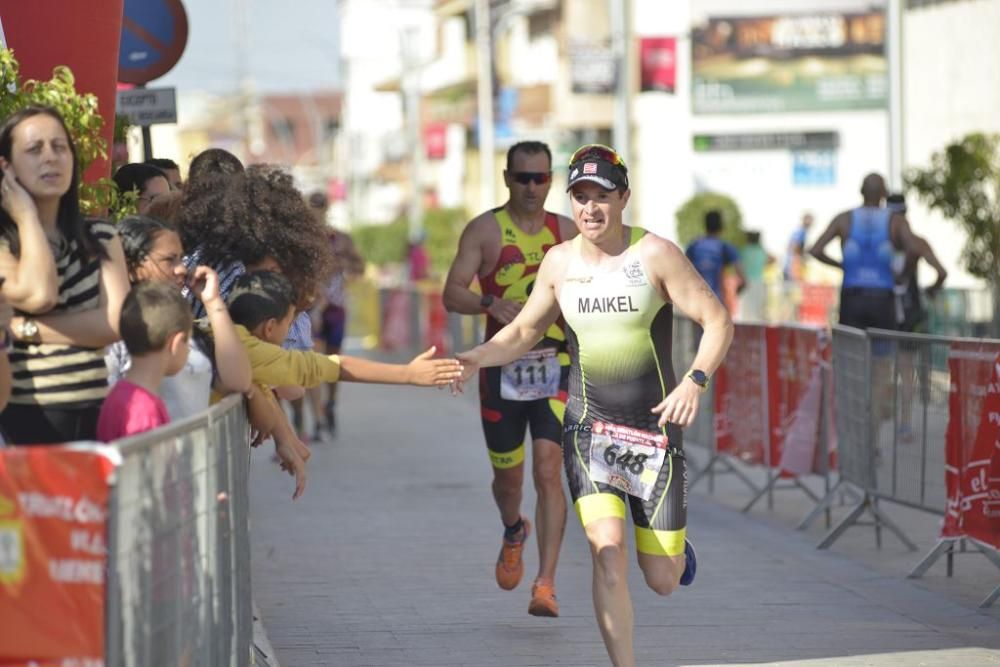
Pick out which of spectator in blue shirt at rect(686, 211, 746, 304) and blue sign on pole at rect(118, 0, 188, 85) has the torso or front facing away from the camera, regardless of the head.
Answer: the spectator in blue shirt

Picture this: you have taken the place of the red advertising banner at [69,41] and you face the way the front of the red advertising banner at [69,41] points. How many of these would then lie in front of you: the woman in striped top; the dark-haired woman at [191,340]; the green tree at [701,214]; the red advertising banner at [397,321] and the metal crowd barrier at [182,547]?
3

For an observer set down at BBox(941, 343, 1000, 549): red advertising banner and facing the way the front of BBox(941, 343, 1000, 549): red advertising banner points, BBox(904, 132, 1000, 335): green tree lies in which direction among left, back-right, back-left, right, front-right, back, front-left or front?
back-right

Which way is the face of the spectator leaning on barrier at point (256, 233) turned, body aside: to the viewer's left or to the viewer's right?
to the viewer's right

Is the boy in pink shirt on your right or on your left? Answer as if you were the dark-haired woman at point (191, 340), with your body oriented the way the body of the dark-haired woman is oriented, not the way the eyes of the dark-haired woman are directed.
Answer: on your right

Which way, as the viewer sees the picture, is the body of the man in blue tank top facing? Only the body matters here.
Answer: away from the camera

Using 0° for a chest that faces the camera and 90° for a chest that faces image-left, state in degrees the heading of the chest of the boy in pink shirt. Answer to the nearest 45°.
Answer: approximately 225°

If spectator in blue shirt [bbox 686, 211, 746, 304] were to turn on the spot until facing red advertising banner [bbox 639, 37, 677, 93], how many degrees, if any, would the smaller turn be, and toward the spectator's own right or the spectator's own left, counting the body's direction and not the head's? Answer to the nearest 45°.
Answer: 0° — they already face it

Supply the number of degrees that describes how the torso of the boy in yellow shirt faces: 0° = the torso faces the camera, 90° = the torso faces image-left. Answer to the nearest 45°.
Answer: approximately 225°

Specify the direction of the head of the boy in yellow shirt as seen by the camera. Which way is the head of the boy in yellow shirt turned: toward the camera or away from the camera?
away from the camera

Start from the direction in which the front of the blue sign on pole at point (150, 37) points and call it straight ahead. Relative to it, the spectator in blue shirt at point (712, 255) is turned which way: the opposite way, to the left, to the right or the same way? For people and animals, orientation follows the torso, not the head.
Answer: the opposite way
